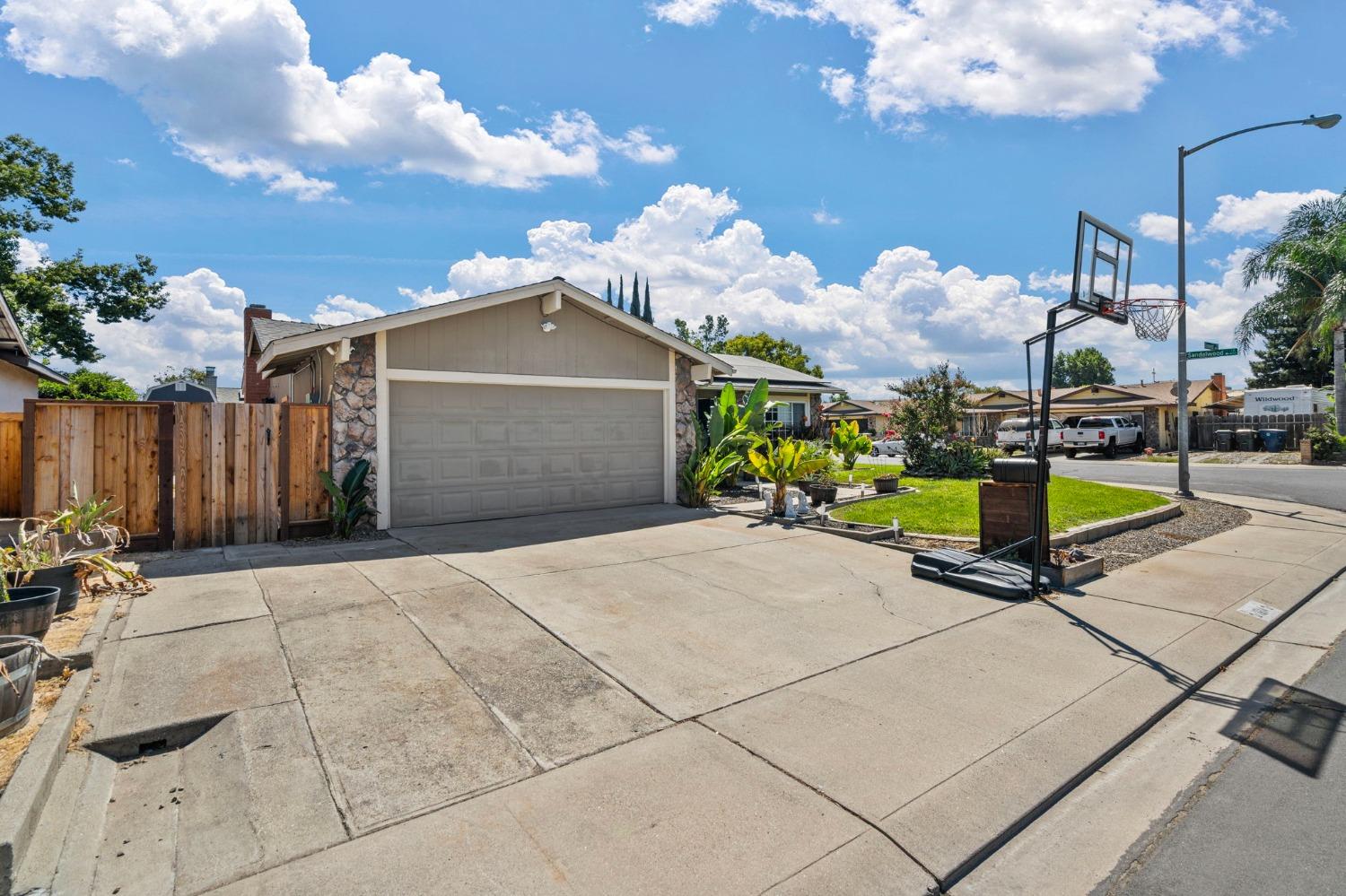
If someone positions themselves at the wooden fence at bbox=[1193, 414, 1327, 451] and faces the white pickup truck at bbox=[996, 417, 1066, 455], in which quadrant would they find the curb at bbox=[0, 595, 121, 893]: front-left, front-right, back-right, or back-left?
front-left

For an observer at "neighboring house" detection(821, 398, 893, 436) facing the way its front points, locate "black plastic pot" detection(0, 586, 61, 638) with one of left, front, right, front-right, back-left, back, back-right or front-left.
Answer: front

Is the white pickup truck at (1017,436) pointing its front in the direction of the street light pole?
no

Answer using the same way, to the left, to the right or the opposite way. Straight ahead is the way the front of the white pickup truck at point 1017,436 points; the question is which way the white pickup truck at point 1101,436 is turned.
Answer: the same way

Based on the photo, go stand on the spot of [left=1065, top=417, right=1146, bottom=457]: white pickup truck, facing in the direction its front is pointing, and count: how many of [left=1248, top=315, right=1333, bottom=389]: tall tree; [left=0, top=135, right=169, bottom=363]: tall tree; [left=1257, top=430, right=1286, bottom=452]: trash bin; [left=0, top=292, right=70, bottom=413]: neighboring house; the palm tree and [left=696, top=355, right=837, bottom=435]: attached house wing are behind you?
3

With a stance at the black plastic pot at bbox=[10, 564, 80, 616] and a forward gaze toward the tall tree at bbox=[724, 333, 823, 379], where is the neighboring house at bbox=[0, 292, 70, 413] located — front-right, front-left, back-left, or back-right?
front-left

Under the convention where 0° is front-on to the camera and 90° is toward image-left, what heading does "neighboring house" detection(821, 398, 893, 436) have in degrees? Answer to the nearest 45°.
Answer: approximately 0°
